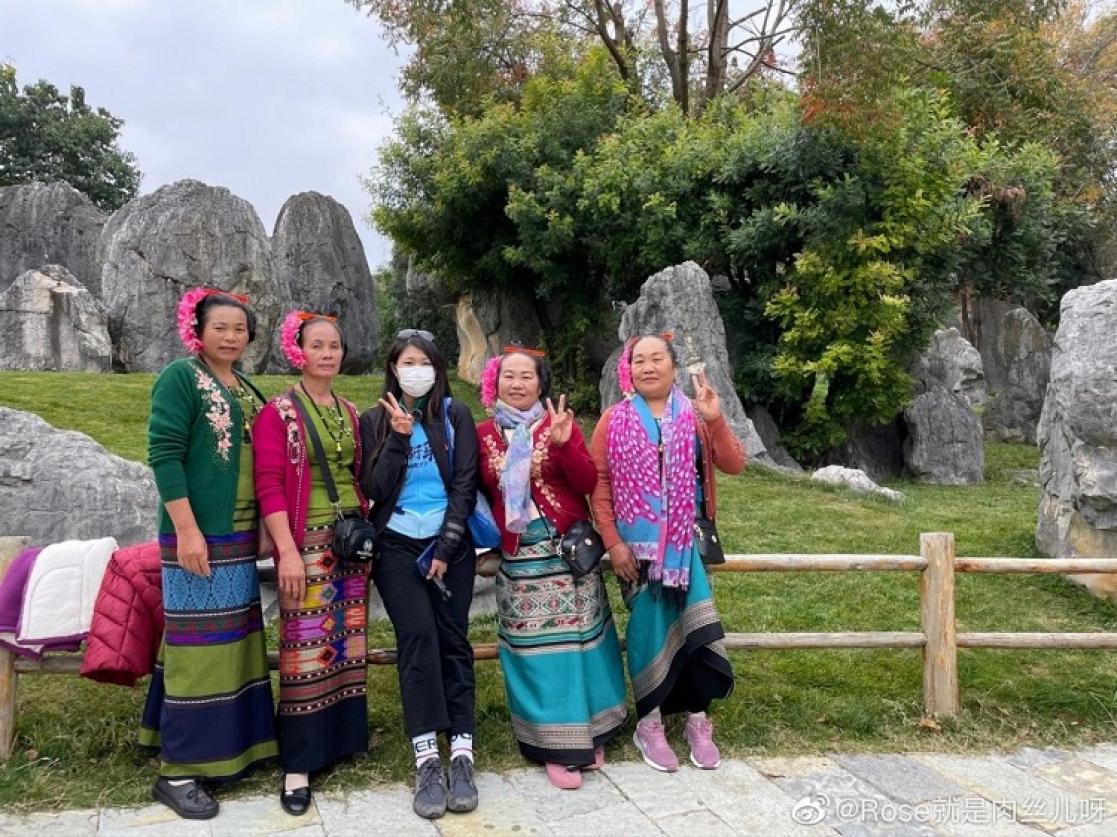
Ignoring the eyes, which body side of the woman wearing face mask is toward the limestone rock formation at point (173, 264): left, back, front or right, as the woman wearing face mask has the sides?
back

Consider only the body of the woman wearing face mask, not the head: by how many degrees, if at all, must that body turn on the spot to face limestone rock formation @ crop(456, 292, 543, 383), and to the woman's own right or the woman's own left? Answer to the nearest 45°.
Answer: approximately 180°

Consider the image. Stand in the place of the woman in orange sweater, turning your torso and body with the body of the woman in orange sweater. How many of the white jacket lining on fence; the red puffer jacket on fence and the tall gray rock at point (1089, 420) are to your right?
2

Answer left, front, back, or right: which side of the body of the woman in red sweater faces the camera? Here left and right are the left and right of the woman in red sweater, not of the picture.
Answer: front

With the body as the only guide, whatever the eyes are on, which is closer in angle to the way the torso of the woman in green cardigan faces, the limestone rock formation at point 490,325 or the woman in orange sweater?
the woman in orange sweater

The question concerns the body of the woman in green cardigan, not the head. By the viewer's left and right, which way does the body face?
facing the viewer and to the right of the viewer

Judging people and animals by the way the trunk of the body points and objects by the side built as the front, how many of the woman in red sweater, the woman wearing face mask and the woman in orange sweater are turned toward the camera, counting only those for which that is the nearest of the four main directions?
3

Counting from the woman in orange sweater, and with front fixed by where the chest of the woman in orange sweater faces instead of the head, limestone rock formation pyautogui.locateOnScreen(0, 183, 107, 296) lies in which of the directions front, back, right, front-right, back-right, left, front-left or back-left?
back-right

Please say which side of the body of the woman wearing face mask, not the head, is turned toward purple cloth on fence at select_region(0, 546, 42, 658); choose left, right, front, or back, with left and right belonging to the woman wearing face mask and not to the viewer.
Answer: right

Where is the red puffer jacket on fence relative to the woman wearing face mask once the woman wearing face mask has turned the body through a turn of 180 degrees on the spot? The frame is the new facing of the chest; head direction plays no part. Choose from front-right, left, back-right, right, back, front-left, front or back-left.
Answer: left

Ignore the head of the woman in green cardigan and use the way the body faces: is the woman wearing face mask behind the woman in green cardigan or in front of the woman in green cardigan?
in front

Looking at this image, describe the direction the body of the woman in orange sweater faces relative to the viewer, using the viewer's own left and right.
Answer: facing the viewer

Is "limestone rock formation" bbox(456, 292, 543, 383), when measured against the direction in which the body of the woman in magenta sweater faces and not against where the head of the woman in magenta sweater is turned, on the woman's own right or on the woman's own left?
on the woman's own left

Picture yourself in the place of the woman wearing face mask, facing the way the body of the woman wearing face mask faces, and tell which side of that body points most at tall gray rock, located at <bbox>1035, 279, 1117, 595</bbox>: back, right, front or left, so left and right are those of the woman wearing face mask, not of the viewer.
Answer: left
